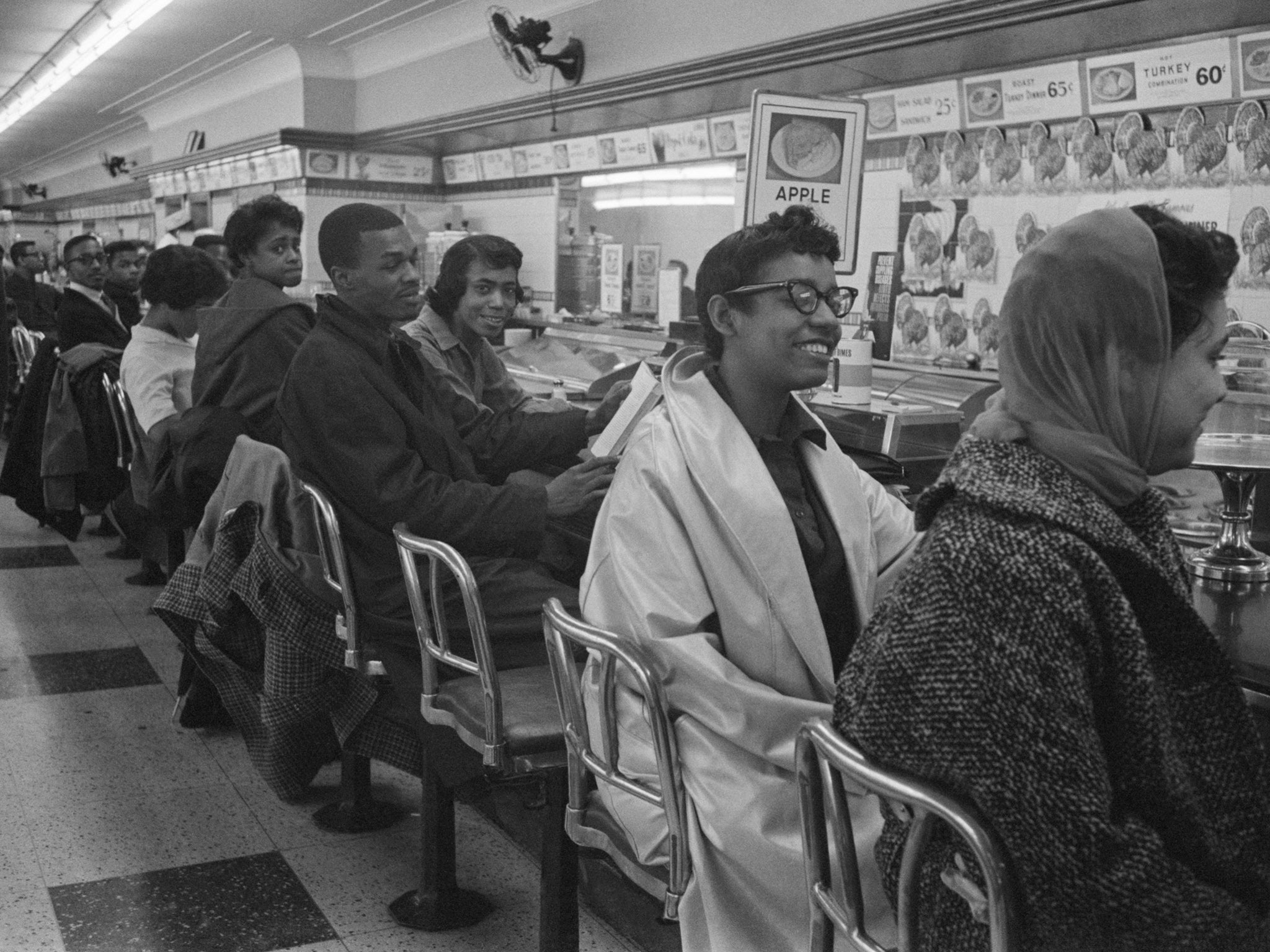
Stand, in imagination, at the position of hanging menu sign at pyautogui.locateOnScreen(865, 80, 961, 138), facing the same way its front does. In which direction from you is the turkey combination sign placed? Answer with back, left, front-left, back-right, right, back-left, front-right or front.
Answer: left

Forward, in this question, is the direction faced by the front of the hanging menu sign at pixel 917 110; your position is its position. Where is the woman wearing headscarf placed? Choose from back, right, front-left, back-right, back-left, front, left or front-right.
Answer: front-left

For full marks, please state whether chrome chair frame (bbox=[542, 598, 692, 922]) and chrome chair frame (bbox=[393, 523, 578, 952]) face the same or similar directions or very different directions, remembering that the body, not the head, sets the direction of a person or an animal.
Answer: same or similar directions

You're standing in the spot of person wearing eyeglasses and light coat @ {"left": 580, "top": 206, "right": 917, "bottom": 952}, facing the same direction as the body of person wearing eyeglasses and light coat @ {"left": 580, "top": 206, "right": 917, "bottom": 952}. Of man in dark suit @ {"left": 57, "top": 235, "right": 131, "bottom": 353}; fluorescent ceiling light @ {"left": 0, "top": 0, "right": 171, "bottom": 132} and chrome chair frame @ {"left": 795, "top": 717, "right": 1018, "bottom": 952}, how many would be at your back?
2

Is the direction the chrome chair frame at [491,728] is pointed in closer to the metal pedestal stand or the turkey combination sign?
the turkey combination sign

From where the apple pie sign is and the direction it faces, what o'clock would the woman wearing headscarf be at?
The woman wearing headscarf is roughly at 12 o'clock from the apple pie sign.

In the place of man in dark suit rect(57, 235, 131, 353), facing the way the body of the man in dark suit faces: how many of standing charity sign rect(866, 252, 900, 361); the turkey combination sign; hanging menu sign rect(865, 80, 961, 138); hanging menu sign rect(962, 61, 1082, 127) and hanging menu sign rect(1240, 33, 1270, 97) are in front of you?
5

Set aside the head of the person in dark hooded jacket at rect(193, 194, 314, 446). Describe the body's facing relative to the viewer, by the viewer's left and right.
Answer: facing away from the viewer and to the right of the viewer

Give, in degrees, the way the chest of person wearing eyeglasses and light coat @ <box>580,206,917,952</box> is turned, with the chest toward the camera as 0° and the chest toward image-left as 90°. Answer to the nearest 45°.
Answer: approximately 315°

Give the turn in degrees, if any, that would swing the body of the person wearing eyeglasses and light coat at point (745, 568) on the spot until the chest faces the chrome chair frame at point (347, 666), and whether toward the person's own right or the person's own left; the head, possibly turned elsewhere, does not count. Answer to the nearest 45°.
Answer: approximately 180°

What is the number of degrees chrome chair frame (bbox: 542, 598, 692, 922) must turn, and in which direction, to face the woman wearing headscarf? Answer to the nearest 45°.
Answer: approximately 90° to its right

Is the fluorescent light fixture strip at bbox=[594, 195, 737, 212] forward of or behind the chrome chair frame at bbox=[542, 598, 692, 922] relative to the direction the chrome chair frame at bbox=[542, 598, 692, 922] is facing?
forward

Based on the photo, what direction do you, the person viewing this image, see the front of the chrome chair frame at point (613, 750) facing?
facing away from the viewer and to the right of the viewer

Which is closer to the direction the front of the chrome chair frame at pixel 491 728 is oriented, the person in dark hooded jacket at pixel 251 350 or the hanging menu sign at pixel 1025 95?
the hanging menu sign

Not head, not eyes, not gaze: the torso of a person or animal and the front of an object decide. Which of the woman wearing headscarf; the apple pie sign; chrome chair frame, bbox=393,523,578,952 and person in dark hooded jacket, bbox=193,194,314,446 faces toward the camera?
the apple pie sign

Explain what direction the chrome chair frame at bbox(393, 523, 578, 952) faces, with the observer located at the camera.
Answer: facing away from the viewer and to the right of the viewer

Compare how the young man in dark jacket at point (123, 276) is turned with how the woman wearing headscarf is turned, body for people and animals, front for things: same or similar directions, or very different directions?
same or similar directions

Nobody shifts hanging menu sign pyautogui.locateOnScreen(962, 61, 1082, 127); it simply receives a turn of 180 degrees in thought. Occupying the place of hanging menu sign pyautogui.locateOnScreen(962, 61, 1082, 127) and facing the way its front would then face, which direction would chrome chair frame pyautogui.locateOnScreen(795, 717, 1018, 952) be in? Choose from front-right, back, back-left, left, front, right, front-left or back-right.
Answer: back-right

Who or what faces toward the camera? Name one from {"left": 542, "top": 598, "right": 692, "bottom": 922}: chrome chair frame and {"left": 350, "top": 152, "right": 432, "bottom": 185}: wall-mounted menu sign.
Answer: the wall-mounted menu sign

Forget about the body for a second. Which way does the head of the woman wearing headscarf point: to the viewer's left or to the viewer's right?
to the viewer's right

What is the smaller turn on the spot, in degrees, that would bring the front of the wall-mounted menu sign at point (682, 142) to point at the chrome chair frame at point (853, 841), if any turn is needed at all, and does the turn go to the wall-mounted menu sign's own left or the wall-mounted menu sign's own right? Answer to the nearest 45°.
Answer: approximately 45° to the wall-mounted menu sign's own left

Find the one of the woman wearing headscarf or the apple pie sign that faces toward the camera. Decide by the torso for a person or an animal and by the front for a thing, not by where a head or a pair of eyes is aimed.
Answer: the apple pie sign
